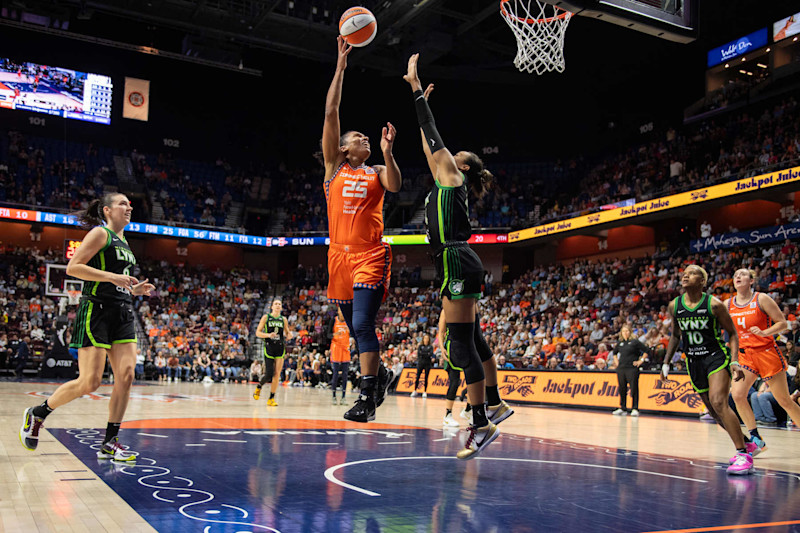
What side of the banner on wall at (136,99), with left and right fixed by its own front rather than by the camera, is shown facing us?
front
